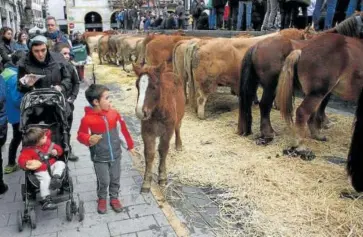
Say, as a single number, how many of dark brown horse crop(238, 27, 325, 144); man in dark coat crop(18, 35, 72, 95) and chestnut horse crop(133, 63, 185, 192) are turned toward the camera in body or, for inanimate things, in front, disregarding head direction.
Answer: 2

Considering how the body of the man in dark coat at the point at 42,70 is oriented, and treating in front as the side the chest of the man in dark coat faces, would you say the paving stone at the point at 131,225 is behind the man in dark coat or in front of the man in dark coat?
in front

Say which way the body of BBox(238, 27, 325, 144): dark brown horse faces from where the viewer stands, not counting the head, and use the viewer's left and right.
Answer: facing away from the viewer and to the right of the viewer

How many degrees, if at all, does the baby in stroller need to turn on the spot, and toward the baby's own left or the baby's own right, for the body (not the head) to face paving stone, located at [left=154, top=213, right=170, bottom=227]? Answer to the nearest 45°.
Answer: approximately 45° to the baby's own left

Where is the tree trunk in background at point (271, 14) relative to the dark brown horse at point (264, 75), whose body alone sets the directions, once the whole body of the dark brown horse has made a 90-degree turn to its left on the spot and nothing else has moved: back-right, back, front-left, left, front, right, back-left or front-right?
front-right

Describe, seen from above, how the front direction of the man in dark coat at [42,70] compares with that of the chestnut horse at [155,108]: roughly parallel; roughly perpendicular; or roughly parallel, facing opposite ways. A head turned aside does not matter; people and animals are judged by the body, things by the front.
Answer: roughly parallel

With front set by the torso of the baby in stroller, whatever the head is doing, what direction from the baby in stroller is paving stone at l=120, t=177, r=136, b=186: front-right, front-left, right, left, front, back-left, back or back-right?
left

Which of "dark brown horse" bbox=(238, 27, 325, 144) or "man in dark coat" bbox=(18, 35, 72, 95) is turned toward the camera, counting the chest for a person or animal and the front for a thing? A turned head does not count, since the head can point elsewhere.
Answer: the man in dark coat

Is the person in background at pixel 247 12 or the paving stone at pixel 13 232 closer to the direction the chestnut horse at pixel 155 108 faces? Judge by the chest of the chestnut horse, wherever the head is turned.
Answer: the paving stone

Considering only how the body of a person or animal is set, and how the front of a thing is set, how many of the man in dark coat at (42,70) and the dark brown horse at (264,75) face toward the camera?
1

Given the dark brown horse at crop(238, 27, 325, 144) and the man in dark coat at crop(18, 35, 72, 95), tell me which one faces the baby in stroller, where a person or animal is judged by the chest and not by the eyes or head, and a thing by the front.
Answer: the man in dark coat

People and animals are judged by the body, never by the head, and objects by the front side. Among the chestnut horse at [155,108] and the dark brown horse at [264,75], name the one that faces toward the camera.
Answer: the chestnut horse

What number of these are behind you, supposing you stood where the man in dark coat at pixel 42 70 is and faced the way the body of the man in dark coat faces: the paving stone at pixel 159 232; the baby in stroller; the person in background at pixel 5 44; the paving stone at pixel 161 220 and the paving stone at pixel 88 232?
1

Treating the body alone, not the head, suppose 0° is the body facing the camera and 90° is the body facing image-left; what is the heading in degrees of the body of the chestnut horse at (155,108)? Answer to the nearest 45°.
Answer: approximately 0°

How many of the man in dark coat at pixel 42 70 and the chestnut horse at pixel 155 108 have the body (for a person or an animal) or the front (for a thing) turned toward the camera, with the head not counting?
2

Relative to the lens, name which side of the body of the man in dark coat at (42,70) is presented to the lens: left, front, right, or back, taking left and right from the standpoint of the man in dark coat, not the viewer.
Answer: front

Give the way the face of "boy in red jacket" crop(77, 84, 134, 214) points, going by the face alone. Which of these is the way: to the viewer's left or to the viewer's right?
to the viewer's right

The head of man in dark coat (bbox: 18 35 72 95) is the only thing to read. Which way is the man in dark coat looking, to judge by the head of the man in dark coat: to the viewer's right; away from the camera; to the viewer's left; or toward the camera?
toward the camera

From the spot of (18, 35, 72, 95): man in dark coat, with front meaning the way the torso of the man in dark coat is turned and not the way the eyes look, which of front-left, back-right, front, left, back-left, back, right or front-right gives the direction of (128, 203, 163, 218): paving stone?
front-left

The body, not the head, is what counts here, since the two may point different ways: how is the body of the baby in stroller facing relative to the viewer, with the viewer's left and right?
facing the viewer and to the right of the viewer
